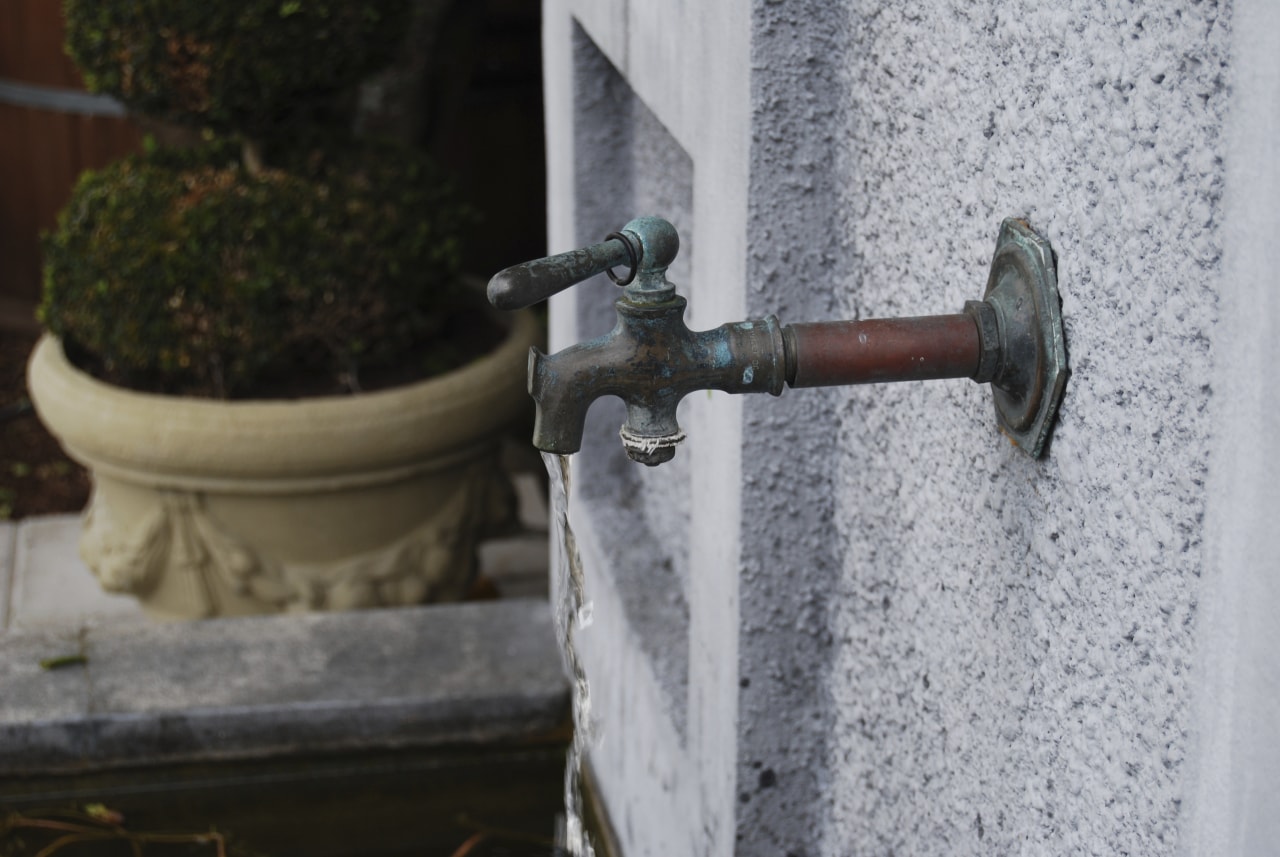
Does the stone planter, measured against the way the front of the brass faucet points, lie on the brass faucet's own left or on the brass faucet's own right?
on the brass faucet's own right

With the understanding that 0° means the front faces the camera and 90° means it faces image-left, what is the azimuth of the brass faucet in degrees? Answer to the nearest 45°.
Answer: approximately 90°

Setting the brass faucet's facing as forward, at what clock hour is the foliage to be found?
The foliage is roughly at 2 o'clock from the brass faucet.

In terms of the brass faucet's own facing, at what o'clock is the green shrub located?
The green shrub is roughly at 2 o'clock from the brass faucet.

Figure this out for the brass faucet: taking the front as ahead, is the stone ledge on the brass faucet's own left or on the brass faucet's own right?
on the brass faucet's own right
